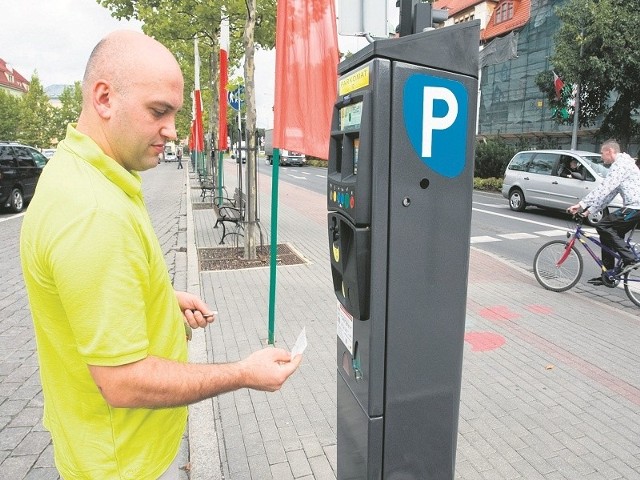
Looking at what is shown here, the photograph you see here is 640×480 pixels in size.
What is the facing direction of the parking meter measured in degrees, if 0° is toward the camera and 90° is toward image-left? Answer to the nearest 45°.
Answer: approximately 45°

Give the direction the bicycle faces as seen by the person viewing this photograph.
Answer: facing to the left of the viewer

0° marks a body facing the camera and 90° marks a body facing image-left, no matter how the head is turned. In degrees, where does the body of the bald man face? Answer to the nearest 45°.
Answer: approximately 270°

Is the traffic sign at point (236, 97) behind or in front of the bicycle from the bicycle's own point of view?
in front

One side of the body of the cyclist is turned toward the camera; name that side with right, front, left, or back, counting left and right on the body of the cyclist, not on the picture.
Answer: left

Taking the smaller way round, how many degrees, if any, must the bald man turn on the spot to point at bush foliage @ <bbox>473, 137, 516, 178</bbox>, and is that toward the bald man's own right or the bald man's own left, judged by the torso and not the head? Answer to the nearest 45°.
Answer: approximately 45° to the bald man's own left
